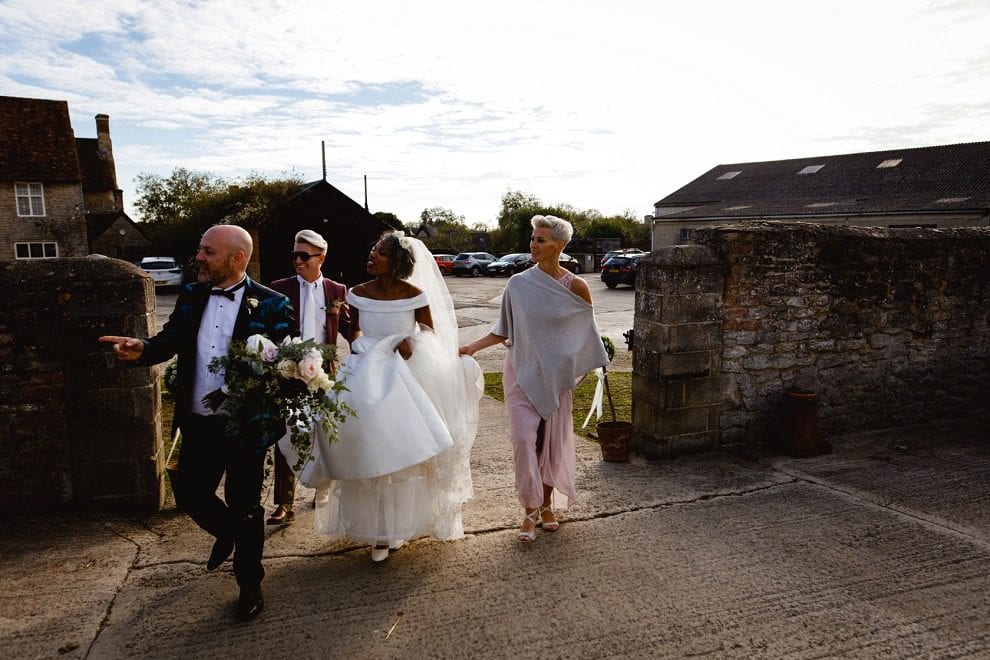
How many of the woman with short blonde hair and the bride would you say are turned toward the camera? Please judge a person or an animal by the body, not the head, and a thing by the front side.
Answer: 2

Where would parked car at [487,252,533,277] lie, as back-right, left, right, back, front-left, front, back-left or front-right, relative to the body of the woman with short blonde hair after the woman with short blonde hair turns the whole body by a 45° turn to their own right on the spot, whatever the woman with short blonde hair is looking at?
back-right

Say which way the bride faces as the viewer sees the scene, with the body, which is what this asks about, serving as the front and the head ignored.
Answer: toward the camera

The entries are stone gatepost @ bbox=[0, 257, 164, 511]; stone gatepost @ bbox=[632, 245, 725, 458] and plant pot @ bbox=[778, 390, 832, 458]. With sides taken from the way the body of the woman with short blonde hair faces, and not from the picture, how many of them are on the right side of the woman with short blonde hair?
1

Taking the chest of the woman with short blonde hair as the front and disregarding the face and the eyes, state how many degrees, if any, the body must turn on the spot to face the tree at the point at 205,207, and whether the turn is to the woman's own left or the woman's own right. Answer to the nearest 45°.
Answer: approximately 135° to the woman's own right

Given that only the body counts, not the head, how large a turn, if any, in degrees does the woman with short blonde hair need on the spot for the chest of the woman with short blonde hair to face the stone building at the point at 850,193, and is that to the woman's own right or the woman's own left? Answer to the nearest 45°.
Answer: approximately 135° to the woman's own left

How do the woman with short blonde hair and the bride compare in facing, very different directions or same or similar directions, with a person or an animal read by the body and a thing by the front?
same or similar directions

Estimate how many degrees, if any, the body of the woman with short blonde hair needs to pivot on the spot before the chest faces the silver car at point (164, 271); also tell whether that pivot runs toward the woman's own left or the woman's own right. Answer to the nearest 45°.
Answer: approximately 135° to the woman's own right

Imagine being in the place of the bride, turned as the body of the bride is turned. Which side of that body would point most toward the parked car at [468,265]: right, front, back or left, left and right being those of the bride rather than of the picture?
back

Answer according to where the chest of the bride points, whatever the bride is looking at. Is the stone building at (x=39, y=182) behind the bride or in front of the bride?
behind

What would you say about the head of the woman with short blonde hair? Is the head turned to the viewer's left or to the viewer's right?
to the viewer's left

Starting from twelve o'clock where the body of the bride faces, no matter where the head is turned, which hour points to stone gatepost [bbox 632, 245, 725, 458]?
The stone gatepost is roughly at 8 o'clock from the bride.

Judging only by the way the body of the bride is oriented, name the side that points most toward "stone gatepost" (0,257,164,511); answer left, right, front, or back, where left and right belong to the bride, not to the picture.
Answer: right

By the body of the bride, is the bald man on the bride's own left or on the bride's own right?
on the bride's own right

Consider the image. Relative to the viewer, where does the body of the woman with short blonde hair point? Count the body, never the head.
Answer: toward the camera
